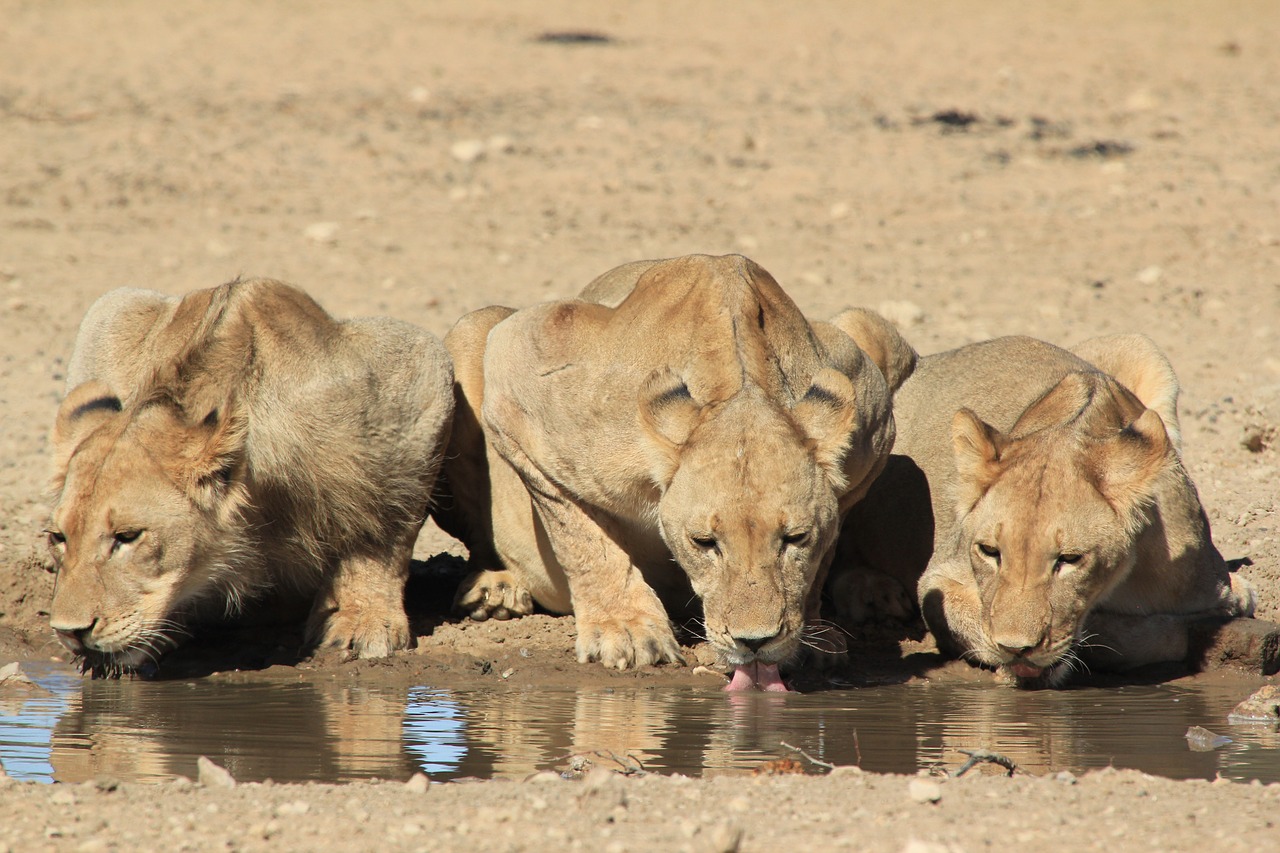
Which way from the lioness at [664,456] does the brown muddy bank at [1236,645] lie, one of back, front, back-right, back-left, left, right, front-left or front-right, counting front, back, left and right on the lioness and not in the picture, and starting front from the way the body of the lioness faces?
left

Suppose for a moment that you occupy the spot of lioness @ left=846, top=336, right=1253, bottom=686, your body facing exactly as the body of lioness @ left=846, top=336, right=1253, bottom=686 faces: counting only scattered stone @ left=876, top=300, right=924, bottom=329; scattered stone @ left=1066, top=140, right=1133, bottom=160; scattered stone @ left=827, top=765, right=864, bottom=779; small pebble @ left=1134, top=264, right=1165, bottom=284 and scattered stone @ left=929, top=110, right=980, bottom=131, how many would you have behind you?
4

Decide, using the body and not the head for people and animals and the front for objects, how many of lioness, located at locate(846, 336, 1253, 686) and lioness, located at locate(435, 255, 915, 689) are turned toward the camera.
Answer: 2

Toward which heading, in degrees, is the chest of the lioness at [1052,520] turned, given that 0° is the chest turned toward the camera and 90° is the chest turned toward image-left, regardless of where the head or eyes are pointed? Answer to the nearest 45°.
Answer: approximately 0°

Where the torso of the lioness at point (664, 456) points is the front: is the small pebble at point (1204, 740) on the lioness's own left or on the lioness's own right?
on the lioness's own left

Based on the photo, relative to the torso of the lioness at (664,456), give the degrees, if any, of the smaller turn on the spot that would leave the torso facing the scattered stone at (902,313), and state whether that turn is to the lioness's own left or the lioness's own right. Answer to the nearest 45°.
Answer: approximately 180°

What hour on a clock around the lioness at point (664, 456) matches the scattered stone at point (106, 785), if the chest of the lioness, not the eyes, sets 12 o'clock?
The scattered stone is roughly at 1 o'clock from the lioness.

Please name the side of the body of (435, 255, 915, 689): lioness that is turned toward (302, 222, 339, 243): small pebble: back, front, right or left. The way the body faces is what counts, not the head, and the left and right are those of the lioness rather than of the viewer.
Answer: back

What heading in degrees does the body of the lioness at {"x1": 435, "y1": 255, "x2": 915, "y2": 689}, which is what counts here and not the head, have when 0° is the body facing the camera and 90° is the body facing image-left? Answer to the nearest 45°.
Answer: approximately 0°
